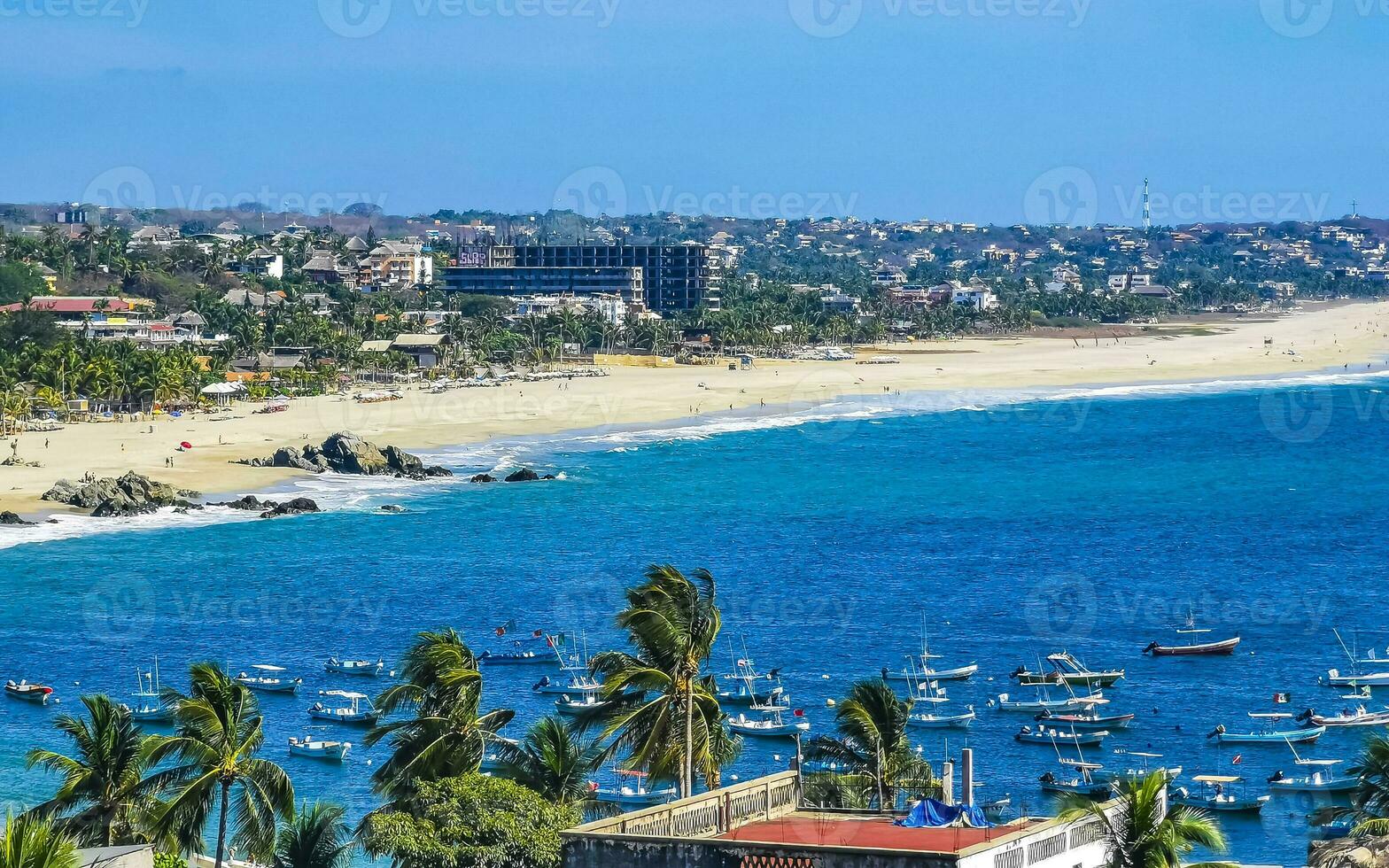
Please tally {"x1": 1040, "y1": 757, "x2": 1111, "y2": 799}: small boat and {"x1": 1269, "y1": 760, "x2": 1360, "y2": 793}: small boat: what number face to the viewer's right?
2

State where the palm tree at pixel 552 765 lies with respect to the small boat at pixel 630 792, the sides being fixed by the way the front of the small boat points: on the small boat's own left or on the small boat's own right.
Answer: on the small boat's own right

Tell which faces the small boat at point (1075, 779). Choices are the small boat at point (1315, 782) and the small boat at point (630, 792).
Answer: the small boat at point (630, 792)

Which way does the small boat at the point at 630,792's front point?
to the viewer's right

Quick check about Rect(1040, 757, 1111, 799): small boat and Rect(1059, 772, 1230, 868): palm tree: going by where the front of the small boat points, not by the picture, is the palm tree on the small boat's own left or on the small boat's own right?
on the small boat's own right

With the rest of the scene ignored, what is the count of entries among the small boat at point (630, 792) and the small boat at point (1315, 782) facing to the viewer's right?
2

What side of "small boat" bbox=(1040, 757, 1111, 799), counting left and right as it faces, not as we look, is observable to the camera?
right

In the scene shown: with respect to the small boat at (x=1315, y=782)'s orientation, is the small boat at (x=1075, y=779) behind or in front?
behind
